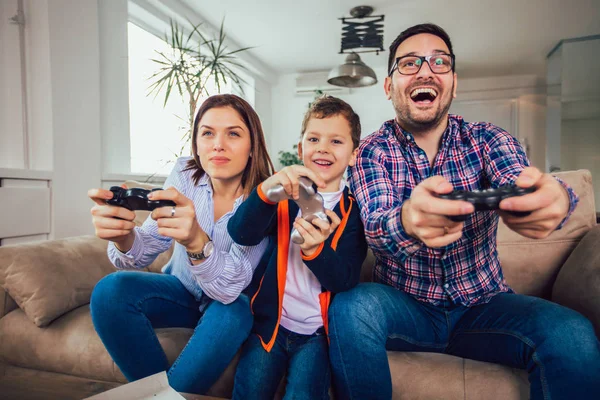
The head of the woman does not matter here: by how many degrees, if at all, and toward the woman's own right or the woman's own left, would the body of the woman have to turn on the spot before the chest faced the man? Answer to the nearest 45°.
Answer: approximately 135° to the woman's own left

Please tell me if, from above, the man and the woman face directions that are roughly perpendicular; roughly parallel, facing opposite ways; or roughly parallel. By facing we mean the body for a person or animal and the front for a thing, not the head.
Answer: roughly parallel

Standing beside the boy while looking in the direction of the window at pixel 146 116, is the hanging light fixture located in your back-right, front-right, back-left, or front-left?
front-right

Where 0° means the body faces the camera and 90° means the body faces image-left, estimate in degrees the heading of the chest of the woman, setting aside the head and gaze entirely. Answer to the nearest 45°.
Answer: approximately 45°

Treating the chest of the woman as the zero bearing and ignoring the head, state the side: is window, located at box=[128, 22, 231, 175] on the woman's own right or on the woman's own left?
on the woman's own right

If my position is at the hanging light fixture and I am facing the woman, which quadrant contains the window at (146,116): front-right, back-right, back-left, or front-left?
front-right

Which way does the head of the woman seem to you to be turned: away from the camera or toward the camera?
toward the camera

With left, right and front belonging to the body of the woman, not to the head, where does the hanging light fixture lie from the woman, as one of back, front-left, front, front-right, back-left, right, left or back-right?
back

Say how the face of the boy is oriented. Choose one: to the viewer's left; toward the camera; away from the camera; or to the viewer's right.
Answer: toward the camera

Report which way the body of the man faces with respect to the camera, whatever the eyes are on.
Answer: toward the camera

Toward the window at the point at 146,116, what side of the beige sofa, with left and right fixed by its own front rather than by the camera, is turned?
back

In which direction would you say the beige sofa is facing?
toward the camera

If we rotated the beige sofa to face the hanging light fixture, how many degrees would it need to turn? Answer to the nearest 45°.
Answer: approximately 135° to its left
